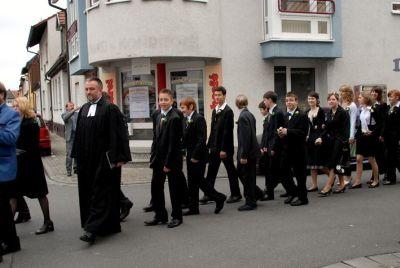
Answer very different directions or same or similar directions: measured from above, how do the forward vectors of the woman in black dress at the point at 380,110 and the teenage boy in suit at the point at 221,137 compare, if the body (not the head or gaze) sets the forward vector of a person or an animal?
same or similar directions

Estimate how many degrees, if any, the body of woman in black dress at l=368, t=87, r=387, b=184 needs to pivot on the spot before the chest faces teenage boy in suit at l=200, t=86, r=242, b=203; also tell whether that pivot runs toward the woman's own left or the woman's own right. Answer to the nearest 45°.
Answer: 0° — they already face them

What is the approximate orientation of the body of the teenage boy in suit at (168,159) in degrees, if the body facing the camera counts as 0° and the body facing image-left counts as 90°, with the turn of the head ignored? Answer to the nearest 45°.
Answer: approximately 45°

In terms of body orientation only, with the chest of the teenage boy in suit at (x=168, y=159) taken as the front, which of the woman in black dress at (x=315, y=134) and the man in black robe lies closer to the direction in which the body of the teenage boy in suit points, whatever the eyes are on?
the man in black robe

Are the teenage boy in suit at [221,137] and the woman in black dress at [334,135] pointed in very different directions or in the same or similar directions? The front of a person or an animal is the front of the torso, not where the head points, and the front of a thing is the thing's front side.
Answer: same or similar directions

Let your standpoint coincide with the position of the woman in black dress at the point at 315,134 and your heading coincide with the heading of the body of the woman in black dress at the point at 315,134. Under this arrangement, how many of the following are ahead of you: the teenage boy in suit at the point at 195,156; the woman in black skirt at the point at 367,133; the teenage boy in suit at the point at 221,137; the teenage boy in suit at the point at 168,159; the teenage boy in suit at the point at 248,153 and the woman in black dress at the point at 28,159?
5

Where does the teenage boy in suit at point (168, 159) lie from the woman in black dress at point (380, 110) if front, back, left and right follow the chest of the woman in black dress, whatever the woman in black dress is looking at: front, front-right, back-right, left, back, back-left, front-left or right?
front

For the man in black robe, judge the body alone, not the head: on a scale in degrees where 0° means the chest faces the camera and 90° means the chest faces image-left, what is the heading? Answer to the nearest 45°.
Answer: approximately 45°

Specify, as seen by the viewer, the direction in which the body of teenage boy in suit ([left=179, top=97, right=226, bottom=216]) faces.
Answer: to the viewer's left

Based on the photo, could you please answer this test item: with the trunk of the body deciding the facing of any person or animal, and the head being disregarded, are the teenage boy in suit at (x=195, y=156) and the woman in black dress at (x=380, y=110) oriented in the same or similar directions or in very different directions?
same or similar directions

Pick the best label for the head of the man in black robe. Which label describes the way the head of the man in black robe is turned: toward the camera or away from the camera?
toward the camera

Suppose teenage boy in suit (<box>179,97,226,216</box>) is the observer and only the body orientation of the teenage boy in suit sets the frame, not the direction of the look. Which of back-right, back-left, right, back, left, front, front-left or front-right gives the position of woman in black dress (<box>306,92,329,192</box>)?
back-right

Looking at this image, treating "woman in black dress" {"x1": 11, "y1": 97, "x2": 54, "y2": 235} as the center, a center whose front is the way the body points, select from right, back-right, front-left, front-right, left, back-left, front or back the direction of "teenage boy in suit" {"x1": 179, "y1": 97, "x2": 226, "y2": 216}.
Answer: back

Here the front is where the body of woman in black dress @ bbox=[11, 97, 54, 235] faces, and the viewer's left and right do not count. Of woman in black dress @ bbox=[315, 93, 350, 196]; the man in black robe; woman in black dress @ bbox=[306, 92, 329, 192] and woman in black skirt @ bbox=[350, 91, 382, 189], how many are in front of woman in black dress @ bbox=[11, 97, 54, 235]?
0

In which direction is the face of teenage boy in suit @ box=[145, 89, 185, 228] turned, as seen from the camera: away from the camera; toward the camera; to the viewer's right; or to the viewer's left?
toward the camera

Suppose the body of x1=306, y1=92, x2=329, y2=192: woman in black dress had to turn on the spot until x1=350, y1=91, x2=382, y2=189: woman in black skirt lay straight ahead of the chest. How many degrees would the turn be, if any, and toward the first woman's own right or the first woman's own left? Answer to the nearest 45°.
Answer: approximately 180°

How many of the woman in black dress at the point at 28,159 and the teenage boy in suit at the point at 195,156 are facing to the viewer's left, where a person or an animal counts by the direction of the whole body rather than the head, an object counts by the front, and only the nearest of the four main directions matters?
2
